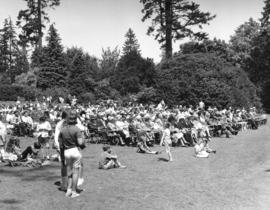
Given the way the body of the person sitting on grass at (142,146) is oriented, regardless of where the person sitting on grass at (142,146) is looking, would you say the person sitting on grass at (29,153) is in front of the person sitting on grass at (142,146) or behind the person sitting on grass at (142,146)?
behind

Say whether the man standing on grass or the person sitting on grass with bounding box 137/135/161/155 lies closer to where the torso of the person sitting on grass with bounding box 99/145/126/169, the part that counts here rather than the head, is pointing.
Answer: the person sitting on grass
